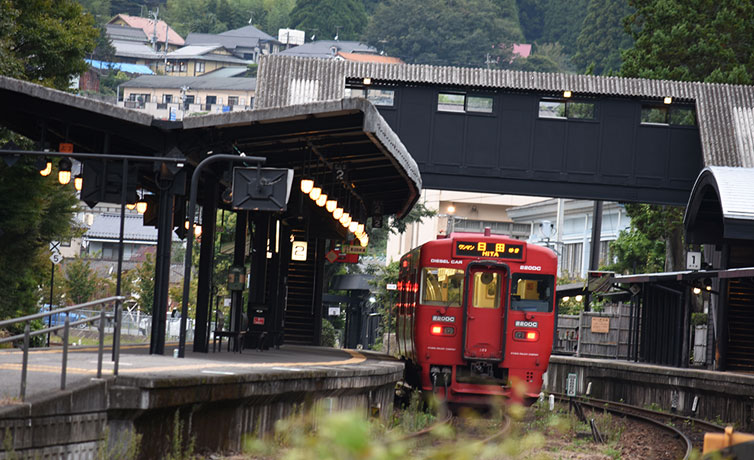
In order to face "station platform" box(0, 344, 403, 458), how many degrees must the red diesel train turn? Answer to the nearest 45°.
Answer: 0° — it already faces it

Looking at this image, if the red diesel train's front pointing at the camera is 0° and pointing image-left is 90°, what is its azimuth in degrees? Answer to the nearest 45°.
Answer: approximately 0°

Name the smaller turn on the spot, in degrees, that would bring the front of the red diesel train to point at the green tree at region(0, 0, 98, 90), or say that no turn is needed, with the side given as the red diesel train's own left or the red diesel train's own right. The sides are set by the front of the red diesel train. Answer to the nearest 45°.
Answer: approximately 135° to the red diesel train's own right

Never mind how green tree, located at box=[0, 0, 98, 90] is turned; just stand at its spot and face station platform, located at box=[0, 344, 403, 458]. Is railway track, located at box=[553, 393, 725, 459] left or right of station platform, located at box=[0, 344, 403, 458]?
left

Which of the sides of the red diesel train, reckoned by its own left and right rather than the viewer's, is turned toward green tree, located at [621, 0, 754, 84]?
back
